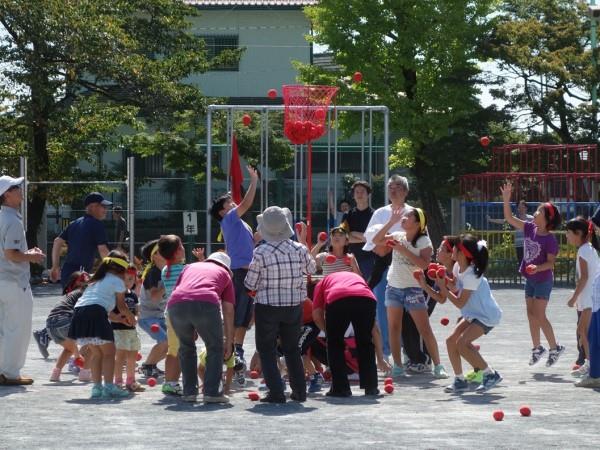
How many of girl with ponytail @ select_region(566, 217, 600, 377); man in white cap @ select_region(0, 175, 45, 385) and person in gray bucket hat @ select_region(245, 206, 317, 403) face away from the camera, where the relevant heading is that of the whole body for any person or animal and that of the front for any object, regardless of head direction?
1

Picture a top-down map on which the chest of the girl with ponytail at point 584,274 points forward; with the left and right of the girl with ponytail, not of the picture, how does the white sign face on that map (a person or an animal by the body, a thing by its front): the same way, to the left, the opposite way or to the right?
to the left

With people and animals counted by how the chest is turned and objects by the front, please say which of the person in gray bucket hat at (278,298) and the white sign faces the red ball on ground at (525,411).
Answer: the white sign

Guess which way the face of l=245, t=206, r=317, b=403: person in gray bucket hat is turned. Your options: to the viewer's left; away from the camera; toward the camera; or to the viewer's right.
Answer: away from the camera

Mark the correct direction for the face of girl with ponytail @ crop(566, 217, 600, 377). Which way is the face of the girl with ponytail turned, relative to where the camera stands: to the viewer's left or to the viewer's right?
to the viewer's left

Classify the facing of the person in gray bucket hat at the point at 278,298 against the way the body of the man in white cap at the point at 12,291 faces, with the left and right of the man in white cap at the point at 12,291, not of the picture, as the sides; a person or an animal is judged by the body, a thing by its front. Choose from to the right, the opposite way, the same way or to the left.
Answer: to the left

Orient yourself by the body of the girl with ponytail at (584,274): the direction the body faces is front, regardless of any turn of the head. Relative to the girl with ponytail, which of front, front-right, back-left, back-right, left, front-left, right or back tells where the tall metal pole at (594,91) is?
right

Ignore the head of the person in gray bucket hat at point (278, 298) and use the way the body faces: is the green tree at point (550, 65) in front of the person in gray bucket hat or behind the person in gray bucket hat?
in front

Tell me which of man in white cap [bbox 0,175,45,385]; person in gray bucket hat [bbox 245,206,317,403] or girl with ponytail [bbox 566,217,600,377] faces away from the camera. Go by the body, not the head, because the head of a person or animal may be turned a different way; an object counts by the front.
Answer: person in gray bucket hat [bbox 245,206,317,403]

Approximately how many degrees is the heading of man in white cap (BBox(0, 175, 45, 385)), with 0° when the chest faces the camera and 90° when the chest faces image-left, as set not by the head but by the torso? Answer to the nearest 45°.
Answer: approximately 270°

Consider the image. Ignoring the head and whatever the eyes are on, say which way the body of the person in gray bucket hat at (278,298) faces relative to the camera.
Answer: away from the camera

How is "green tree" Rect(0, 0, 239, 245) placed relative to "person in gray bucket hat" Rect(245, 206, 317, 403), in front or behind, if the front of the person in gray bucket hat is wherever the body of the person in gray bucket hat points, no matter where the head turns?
in front

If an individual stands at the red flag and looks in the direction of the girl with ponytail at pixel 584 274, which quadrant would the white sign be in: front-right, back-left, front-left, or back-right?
back-left

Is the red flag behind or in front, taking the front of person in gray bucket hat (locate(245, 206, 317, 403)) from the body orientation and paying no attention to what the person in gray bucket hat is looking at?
in front

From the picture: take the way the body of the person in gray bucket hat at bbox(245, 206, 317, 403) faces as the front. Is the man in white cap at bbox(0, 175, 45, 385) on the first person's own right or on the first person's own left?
on the first person's own left

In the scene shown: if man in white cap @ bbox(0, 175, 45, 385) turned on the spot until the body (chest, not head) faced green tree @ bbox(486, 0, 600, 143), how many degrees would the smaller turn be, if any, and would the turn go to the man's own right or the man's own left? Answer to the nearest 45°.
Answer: approximately 45° to the man's own left

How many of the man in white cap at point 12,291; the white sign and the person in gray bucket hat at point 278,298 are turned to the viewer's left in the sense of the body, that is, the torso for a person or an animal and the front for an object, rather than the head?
0

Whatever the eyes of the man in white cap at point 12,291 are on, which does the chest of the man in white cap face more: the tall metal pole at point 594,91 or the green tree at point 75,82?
the tall metal pole

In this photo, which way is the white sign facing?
toward the camera

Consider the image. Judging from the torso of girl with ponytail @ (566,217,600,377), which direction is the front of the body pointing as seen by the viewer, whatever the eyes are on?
to the viewer's left
